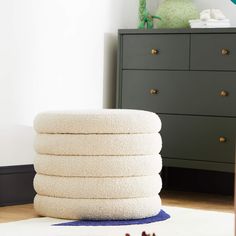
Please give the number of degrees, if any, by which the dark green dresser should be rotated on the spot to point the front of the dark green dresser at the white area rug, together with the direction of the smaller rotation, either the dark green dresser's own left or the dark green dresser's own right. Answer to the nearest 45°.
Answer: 0° — it already faces it

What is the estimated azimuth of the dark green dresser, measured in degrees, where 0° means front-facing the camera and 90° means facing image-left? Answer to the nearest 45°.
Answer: approximately 0°
